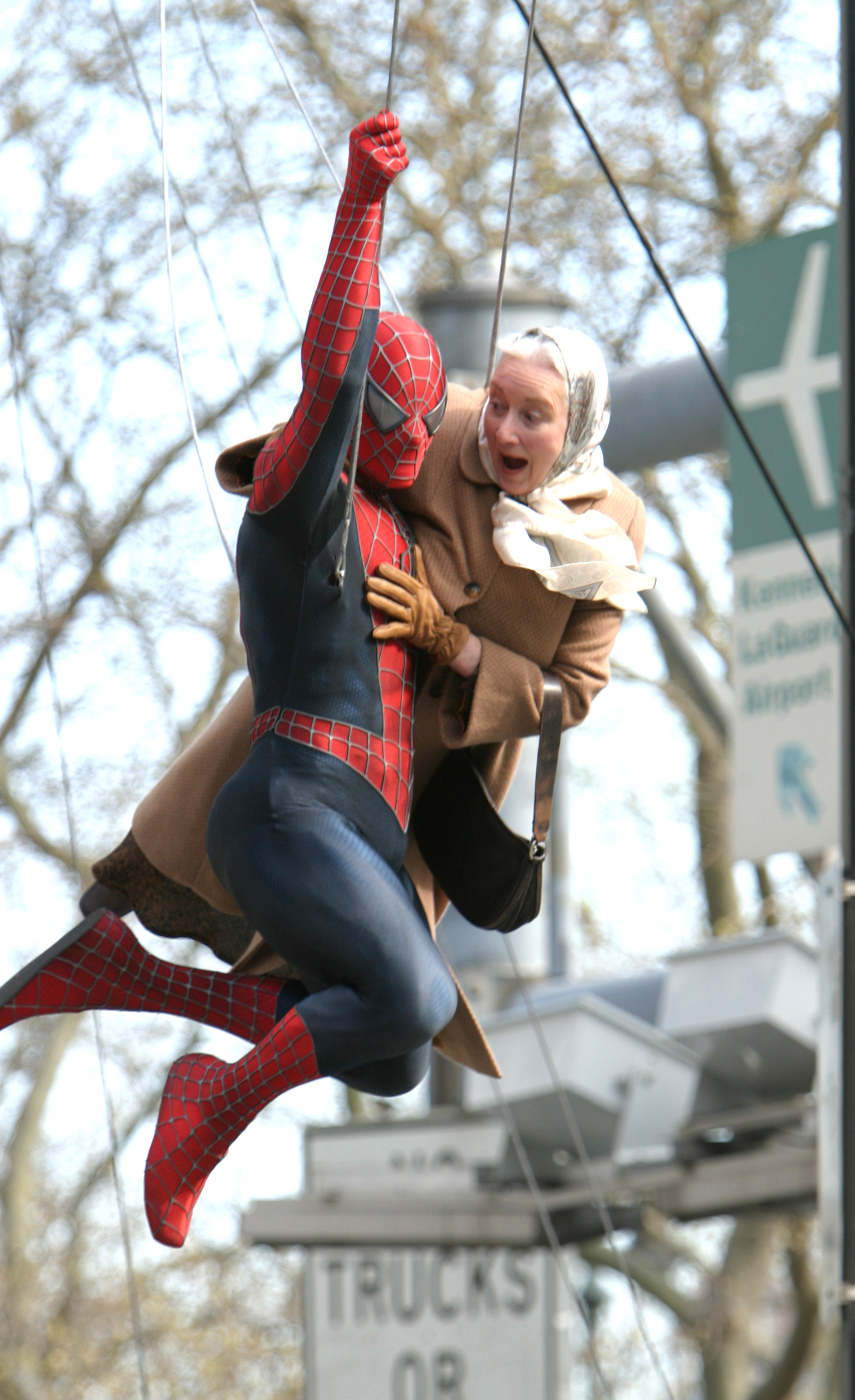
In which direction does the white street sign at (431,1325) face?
toward the camera

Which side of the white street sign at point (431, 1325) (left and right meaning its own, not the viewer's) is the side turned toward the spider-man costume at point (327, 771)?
front

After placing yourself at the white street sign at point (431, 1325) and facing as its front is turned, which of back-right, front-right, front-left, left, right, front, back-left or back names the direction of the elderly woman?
front

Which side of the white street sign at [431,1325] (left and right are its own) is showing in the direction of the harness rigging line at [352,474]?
front

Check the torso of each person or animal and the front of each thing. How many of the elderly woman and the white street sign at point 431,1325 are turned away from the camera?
0
